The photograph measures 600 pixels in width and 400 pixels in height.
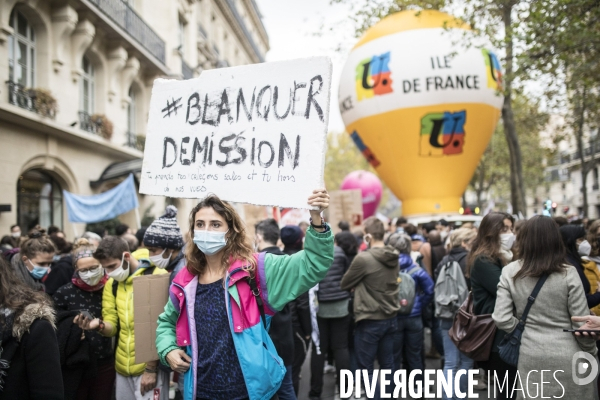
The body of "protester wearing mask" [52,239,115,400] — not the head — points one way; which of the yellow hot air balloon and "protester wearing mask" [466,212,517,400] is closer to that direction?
the protester wearing mask

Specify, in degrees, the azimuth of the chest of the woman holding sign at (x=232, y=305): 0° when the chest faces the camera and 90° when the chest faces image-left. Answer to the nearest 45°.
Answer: approximately 45°

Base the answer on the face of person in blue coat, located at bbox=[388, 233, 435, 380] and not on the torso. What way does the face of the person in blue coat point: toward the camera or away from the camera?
away from the camera

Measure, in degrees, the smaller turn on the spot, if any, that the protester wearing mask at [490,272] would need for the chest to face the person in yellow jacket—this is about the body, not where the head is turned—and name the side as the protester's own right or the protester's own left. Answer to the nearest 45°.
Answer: approximately 135° to the protester's own right
